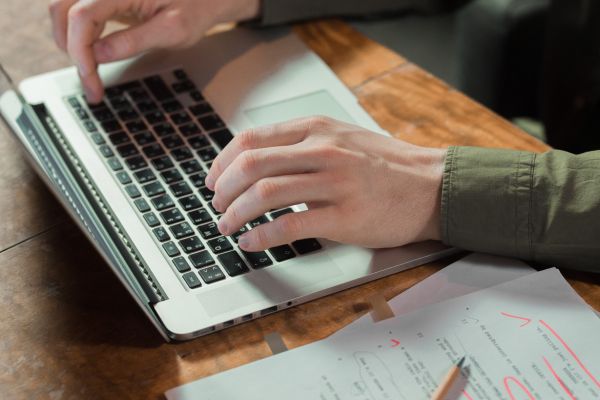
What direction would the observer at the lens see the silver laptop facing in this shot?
facing to the right of the viewer
